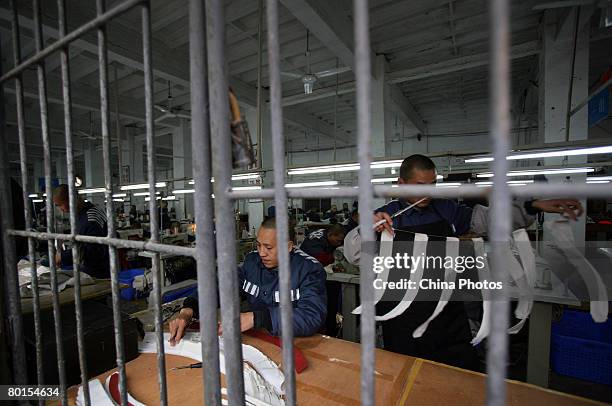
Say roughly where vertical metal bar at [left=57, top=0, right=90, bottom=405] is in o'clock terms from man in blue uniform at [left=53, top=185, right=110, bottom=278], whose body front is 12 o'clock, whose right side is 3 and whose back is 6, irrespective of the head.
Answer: The vertical metal bar is roughly at 9 o'clock from the man in blue uniform.

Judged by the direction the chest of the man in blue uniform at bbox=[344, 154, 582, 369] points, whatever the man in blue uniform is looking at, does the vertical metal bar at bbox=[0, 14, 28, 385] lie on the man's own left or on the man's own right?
on the man's own right

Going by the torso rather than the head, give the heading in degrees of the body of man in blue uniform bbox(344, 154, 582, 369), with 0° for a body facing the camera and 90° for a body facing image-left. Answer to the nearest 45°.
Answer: approximately 0°

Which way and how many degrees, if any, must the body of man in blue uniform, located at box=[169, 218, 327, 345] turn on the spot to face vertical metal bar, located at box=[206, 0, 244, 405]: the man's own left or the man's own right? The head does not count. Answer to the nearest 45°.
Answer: approximately 45° to the man's own left

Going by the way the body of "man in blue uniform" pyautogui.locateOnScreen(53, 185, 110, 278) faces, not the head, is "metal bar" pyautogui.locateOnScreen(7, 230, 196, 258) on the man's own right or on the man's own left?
on the man's own left

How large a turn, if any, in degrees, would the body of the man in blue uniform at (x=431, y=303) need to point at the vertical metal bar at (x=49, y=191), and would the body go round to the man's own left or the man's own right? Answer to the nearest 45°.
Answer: approximately 45° to the man's own right

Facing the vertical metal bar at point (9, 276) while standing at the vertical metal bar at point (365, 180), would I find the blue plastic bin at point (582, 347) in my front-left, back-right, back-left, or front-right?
back-right
